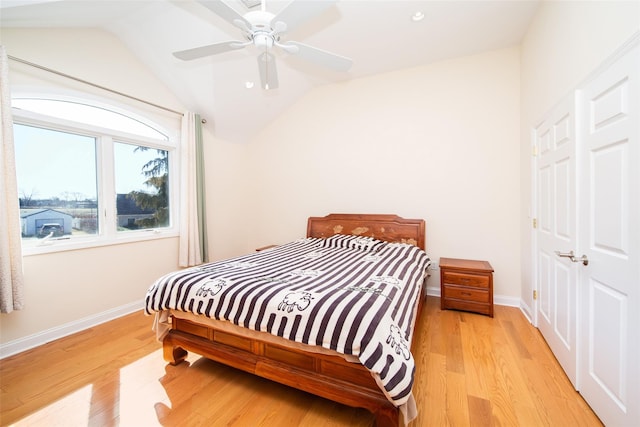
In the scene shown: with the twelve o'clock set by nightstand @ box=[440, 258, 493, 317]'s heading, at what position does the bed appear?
The bed is roughly at 1 o'clock from the nightstand.

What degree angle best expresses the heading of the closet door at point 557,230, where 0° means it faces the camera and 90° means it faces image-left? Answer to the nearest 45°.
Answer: approximately 90°

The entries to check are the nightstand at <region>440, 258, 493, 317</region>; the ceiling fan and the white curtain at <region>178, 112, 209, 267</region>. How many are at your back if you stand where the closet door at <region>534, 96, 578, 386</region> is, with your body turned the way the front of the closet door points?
0

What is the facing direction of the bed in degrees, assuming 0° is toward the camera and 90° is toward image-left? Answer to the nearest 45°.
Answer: approximately 45°

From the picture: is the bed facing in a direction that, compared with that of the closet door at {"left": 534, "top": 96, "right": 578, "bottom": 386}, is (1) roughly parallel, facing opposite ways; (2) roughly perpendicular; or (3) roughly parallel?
roughly perpendicular

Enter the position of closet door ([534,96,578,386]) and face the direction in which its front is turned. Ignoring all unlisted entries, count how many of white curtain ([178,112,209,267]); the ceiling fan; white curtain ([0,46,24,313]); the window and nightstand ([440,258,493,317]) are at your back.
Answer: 0

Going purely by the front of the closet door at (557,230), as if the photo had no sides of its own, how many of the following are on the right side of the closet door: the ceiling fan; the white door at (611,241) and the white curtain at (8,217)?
0

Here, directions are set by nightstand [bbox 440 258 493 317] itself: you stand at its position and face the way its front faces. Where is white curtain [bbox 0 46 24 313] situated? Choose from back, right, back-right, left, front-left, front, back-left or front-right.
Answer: front-right

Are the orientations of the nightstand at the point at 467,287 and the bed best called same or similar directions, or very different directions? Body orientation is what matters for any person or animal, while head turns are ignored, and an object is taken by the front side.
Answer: same or similar directions

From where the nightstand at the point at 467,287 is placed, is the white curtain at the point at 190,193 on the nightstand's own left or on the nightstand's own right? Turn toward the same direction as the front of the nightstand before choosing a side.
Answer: on the nightstand's own right

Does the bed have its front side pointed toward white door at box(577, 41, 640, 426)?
no

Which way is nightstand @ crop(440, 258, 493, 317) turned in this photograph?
toward the camera

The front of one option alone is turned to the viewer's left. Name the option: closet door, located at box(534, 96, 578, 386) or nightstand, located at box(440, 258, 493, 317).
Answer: the closet door

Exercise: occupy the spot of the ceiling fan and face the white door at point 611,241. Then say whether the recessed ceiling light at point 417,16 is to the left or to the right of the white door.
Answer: left

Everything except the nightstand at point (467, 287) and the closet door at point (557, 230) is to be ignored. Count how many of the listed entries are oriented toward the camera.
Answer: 1
